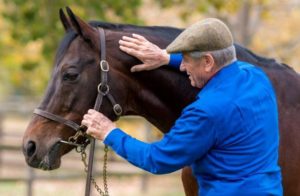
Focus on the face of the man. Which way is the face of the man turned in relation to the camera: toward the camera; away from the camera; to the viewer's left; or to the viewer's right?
to the viewer's left

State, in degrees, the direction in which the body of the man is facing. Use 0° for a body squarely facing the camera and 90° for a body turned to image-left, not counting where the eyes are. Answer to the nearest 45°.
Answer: approximately 135°

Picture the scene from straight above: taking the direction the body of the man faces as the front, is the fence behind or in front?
in front

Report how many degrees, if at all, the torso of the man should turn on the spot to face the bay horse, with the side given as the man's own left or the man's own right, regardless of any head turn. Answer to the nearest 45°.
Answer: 0° — they already face it
